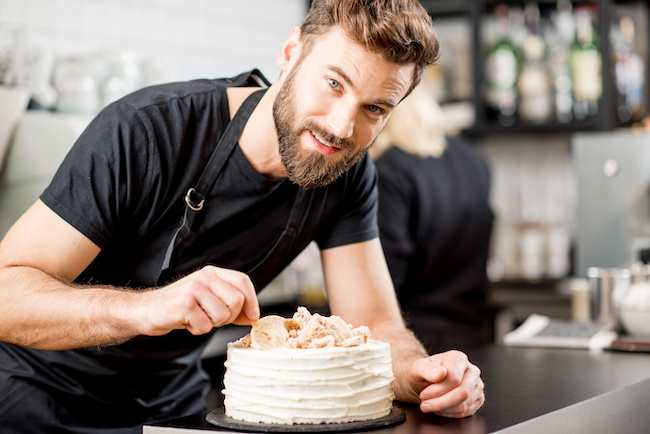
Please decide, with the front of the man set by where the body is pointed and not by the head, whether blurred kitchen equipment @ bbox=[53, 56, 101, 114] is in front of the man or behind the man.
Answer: behind

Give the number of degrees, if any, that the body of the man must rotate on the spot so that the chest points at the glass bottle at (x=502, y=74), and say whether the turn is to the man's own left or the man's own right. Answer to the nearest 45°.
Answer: approximately 90° to the man's own left

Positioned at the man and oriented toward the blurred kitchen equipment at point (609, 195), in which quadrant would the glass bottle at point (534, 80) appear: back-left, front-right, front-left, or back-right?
front-left

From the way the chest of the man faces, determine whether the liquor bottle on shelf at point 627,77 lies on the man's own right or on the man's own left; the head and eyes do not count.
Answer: on the man's own left

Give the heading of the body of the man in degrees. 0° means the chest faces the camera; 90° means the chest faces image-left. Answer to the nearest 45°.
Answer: approximately 315°

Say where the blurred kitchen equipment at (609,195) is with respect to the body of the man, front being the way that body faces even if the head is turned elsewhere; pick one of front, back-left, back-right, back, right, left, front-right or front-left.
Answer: left

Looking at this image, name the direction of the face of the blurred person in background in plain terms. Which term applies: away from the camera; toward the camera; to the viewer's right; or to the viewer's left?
away from the camera

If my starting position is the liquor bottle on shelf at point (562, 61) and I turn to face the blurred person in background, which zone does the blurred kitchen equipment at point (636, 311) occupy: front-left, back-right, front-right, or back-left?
front-left

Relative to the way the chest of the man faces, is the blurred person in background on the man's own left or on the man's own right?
on the man's own left

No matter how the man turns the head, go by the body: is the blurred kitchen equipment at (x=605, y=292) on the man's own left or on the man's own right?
on the man's own left

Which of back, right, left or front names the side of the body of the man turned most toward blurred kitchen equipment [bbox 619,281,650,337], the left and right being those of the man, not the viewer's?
left

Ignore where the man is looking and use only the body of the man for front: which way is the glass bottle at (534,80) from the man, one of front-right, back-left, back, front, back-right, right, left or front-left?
left
